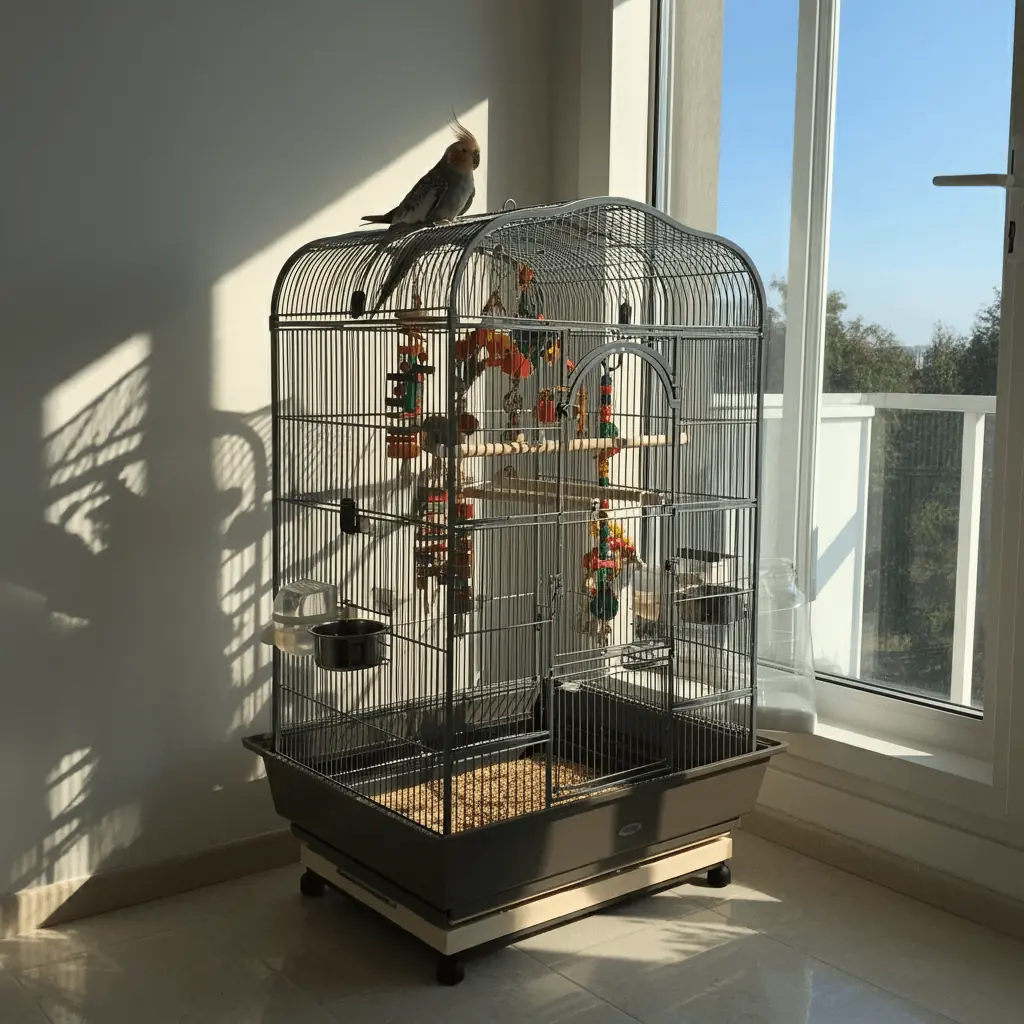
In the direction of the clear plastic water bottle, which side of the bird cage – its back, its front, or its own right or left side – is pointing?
left

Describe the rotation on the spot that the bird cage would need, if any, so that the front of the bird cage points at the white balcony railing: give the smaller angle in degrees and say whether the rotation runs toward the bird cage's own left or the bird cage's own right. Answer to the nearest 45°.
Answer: approximately 45° to the bird cage's own left

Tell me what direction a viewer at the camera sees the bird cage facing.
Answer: facing the viewer and to the right of the viewer
